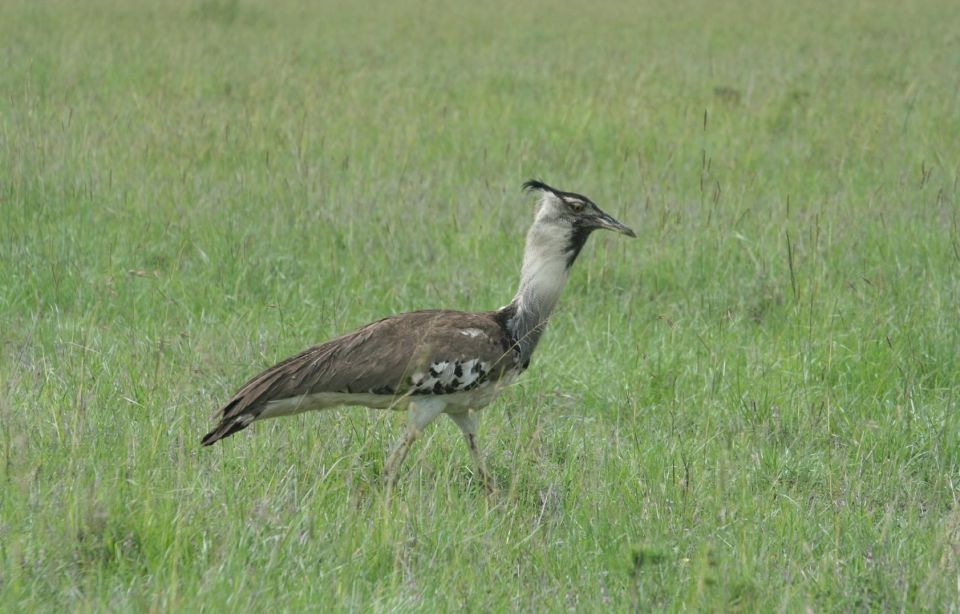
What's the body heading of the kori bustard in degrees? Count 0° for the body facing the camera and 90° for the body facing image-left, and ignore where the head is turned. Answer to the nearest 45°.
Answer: approximately 270°
